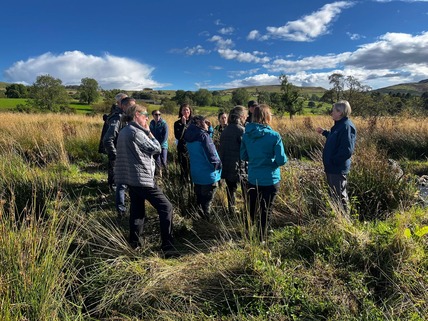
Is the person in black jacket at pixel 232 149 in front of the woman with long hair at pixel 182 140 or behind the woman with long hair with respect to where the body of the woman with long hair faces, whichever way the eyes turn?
in front

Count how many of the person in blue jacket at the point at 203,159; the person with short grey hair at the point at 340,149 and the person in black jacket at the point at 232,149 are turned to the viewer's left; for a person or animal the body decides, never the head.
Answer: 1

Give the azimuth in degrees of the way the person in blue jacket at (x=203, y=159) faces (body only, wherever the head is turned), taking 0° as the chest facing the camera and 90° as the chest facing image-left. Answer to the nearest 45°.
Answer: approximately 225°

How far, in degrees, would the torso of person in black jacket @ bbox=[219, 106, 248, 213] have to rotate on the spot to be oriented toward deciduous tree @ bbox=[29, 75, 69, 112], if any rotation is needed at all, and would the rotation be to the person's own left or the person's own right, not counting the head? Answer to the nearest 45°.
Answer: approximately 90° to the person's own left

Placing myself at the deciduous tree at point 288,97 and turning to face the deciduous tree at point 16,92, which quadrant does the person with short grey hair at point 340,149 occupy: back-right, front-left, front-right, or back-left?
back-left

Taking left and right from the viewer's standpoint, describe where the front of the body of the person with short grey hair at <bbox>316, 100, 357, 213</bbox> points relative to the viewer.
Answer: facing to the left of the viewer

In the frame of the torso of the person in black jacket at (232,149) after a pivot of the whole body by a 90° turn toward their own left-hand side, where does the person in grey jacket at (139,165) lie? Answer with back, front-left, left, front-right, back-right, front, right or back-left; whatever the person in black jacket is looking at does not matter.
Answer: left

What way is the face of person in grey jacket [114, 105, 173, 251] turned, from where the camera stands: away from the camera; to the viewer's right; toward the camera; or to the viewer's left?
to the viewer's right

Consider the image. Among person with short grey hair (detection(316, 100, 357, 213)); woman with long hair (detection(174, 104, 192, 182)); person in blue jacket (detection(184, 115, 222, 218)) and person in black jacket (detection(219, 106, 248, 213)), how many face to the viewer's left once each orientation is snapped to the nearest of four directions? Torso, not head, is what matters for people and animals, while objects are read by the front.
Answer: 1

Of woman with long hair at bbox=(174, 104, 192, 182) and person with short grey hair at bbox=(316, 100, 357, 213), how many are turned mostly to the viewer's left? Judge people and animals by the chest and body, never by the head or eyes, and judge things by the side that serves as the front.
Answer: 1

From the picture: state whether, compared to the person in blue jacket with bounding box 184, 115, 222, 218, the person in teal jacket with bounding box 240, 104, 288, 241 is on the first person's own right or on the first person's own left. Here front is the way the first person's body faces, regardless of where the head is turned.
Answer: on the first person's own right

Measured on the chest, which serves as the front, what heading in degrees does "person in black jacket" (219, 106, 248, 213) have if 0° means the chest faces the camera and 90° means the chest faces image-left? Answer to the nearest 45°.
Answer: approximately 225°

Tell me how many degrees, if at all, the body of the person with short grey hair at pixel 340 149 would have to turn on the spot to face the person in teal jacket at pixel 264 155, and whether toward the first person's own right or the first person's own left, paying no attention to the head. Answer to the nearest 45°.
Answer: approximately 45° to the first person's own left

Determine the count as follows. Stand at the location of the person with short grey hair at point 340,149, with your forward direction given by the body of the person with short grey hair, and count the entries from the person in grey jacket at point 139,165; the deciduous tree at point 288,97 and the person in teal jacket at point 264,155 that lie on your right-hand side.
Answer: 1

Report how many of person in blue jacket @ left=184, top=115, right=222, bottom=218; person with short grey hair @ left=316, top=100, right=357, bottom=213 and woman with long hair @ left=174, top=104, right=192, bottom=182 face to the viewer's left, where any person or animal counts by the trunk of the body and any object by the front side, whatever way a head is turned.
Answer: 1
